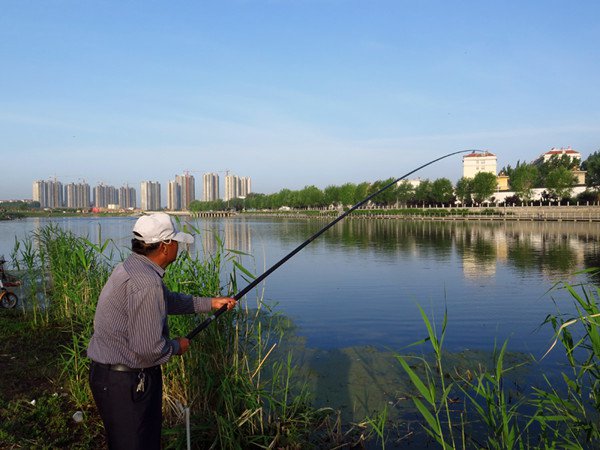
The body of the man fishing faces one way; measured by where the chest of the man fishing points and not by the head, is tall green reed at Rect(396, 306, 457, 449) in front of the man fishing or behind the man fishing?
in front

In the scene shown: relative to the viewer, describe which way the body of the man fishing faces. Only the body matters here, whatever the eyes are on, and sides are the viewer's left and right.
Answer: facing away from the viewer and to the right of the viewer
